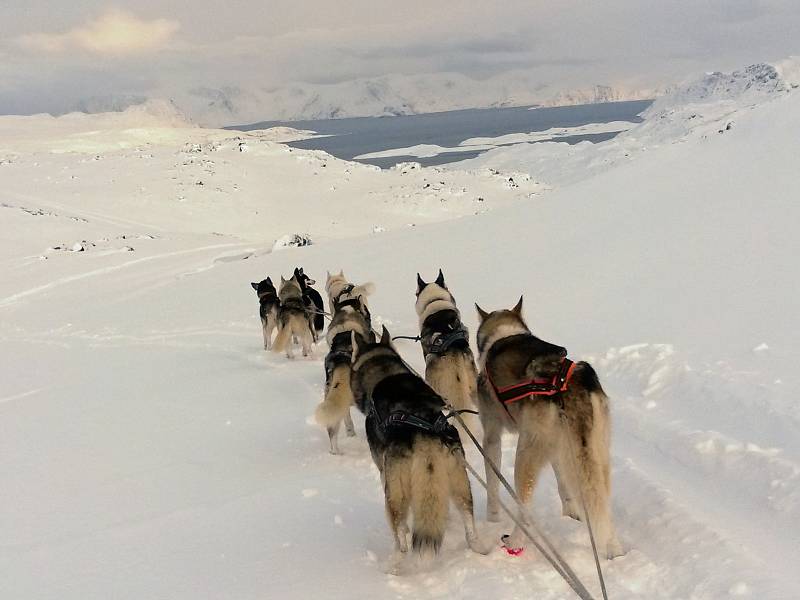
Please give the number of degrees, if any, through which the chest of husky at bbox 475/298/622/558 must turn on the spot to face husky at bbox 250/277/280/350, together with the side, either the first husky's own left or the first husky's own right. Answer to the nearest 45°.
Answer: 0° — it already faces it

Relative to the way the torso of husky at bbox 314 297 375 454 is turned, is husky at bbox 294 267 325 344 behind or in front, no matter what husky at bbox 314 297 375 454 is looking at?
in front

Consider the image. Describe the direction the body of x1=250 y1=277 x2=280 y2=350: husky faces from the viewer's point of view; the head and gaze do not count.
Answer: away from the camera

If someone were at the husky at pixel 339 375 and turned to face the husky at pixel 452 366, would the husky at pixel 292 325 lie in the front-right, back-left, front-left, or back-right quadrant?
back-left

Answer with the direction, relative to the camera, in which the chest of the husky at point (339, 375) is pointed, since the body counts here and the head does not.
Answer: away from the camera

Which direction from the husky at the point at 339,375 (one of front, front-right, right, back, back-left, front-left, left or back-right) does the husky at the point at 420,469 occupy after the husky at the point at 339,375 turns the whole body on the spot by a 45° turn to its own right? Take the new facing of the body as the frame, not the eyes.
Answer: back-right

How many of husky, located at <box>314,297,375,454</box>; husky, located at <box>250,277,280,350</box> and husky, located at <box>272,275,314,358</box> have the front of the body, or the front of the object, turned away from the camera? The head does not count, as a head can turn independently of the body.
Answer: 3

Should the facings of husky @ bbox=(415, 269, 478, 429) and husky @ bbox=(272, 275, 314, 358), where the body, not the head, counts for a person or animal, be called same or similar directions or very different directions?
same or similar directions

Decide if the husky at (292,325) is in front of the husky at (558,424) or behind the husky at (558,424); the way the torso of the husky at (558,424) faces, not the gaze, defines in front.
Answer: in front

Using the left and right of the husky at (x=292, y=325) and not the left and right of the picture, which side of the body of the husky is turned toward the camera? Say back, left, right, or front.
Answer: back

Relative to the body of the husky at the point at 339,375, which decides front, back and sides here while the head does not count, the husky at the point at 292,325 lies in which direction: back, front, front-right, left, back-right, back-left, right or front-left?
front

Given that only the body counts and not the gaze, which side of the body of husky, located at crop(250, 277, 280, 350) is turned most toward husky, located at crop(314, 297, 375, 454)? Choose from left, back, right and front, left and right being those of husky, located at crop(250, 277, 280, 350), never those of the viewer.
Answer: back

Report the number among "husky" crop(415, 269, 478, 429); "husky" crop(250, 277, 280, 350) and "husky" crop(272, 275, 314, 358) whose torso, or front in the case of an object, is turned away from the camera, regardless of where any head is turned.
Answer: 3

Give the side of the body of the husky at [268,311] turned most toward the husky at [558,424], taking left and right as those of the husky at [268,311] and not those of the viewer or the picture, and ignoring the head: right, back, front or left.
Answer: back

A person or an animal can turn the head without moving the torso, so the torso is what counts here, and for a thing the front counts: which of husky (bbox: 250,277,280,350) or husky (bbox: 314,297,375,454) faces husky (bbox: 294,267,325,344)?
husky (bbox: 314,297,375,454)
